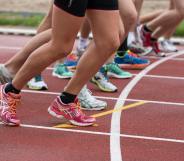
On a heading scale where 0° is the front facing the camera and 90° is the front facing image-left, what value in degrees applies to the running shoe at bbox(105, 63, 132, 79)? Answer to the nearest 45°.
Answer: approximately 270°

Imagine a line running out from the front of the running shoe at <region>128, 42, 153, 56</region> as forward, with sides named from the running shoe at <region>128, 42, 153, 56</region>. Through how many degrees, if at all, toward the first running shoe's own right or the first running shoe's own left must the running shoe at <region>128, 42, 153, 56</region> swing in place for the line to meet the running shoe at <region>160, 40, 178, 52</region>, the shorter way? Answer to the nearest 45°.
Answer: approximately 45° to the first running shoe's own left

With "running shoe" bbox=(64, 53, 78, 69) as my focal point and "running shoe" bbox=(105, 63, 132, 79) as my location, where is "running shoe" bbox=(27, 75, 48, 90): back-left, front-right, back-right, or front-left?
front-left

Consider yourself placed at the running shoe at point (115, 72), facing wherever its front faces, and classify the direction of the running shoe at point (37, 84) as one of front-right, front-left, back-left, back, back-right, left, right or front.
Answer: back-right

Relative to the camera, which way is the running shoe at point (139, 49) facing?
to the viewer's right

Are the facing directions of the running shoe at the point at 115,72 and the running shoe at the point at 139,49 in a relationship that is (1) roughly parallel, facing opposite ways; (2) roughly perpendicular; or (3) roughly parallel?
roughly parallel

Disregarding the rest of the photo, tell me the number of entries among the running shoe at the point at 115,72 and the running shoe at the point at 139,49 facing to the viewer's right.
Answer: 2
